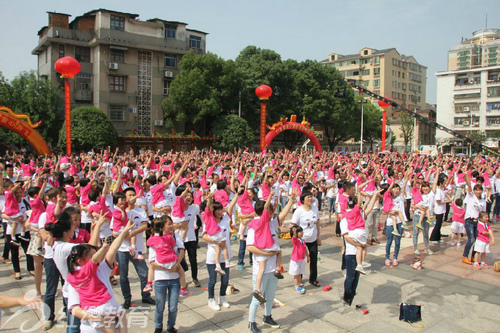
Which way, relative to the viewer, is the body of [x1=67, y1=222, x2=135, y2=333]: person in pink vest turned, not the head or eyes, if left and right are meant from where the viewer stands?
facing away from the viewer and to the right of the viewer

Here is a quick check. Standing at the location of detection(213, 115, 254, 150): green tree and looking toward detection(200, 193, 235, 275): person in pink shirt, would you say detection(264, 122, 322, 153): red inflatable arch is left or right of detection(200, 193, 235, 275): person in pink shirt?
left

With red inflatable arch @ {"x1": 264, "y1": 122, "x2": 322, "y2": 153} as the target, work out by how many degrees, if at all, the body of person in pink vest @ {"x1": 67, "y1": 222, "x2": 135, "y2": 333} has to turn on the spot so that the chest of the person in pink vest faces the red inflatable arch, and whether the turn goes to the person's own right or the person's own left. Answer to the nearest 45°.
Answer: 0° — they already face it
